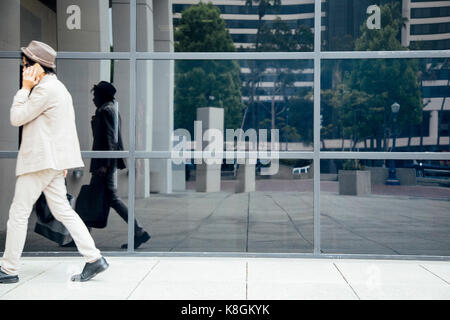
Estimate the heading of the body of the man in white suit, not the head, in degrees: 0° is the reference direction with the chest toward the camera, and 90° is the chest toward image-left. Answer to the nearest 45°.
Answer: approximately 90°

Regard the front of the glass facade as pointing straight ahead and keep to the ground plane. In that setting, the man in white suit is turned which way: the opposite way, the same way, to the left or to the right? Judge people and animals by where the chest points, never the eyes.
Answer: to the right

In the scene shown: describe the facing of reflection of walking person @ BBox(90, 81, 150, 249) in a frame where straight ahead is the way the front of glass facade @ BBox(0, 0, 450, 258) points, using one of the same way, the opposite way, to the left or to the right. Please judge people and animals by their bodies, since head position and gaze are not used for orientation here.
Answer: to the right

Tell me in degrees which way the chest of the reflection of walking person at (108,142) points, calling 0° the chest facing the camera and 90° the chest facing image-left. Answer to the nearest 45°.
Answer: approximately 90°

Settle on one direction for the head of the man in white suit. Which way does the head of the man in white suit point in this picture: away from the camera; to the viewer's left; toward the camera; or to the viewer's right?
to the viewer's left

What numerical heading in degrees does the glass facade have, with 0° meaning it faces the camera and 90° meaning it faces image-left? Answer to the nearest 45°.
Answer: approximately 0°

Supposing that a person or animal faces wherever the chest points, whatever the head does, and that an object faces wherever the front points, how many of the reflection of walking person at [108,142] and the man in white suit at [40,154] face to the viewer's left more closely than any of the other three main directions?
2

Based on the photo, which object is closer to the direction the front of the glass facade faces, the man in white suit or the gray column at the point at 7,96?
the man in white suit

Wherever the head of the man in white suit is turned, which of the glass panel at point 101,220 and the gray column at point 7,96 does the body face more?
the gray column
